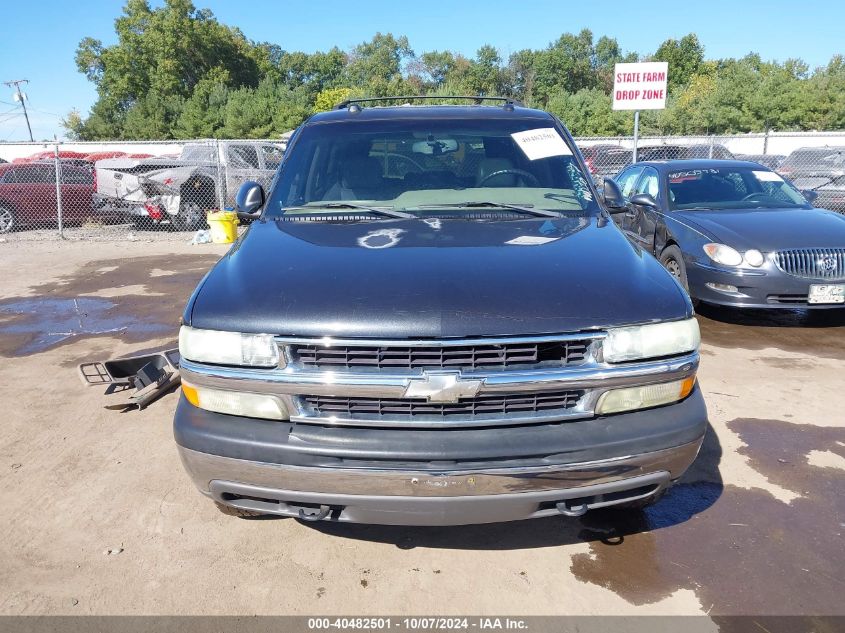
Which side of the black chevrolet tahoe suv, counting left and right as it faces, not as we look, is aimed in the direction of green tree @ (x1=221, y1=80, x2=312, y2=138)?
back

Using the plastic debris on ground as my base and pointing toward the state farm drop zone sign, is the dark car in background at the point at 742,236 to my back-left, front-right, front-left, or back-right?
front-right

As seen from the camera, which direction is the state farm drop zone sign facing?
toward the camera

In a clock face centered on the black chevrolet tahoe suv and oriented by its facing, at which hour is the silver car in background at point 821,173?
The silver car in background is roughly at 7 o'clock from the black chevrolet tahoe suv.

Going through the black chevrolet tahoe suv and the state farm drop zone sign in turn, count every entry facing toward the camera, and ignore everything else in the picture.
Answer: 2

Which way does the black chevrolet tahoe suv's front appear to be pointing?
toward the camera

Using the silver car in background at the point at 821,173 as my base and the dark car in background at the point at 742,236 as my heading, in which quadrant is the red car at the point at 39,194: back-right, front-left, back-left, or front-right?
front-right

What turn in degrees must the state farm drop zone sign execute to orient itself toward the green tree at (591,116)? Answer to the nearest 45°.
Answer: approximately 180°

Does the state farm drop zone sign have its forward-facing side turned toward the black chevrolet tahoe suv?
yes

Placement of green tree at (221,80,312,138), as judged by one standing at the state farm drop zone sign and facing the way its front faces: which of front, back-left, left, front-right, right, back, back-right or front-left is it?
back-right

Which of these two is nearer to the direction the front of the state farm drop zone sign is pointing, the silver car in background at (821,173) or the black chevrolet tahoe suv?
the black chevrolet tahoe suv
